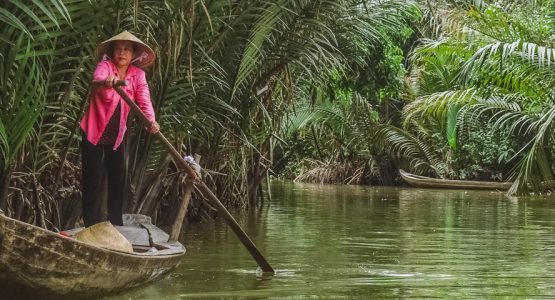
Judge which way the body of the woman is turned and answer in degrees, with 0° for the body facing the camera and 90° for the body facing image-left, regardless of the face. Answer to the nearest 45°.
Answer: approximately 0°
